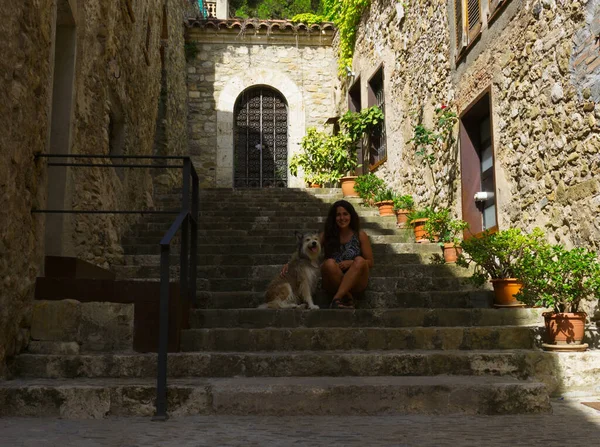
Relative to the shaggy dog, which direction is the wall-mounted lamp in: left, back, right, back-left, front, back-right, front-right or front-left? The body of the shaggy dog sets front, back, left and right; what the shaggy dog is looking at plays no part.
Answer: back-left

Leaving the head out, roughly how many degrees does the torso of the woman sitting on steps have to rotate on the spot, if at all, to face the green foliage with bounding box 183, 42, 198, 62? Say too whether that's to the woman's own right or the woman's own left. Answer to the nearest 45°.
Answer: approximately 135° to the woman's own right

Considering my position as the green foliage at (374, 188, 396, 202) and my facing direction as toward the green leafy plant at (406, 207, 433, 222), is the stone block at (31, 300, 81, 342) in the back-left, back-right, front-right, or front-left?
front-right

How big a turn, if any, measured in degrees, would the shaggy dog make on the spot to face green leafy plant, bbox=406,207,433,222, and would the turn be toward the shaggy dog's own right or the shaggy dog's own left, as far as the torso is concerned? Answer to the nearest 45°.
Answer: approximately 90° to the shaggy dog's own left

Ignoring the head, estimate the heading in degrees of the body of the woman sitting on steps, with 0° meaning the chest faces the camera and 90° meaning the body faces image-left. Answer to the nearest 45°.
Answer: approximately 0°

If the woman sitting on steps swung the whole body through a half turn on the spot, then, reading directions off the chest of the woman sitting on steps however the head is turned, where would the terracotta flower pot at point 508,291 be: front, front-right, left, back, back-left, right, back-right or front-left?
right

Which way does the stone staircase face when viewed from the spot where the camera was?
facing the viewer

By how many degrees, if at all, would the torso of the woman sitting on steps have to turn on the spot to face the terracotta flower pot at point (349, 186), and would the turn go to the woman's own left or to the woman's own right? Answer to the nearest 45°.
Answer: approximately 180°

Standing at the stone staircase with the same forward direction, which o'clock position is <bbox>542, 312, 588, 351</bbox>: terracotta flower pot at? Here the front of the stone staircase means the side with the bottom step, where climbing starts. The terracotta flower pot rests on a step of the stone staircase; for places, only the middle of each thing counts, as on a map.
The terracotta flower pot is roughly at 9 o'clock from the stone staircase.

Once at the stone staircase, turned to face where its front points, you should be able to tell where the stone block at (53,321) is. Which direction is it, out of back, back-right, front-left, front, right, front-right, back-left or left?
right

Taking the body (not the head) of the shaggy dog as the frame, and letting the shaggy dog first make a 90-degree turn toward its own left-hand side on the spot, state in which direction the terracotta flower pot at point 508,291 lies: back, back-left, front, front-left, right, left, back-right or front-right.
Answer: front-right

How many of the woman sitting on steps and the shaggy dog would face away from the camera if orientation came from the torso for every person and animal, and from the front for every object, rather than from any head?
0

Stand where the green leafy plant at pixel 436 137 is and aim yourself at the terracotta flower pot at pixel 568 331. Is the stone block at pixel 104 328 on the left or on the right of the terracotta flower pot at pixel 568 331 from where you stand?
right

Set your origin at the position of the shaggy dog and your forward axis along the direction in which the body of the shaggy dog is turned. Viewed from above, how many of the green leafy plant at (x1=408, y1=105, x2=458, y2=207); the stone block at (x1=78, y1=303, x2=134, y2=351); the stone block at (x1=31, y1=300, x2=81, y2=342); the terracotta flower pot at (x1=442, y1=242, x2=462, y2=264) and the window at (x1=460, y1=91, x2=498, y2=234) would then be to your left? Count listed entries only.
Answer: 3

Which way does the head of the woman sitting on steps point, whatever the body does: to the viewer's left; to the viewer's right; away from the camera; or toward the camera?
toward the camera

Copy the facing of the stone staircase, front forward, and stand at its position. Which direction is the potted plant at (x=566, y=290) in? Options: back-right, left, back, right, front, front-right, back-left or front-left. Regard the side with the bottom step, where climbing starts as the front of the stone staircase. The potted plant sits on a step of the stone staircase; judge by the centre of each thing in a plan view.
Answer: left

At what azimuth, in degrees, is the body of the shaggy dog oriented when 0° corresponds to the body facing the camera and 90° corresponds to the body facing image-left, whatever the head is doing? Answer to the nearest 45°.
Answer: approximately 315°
